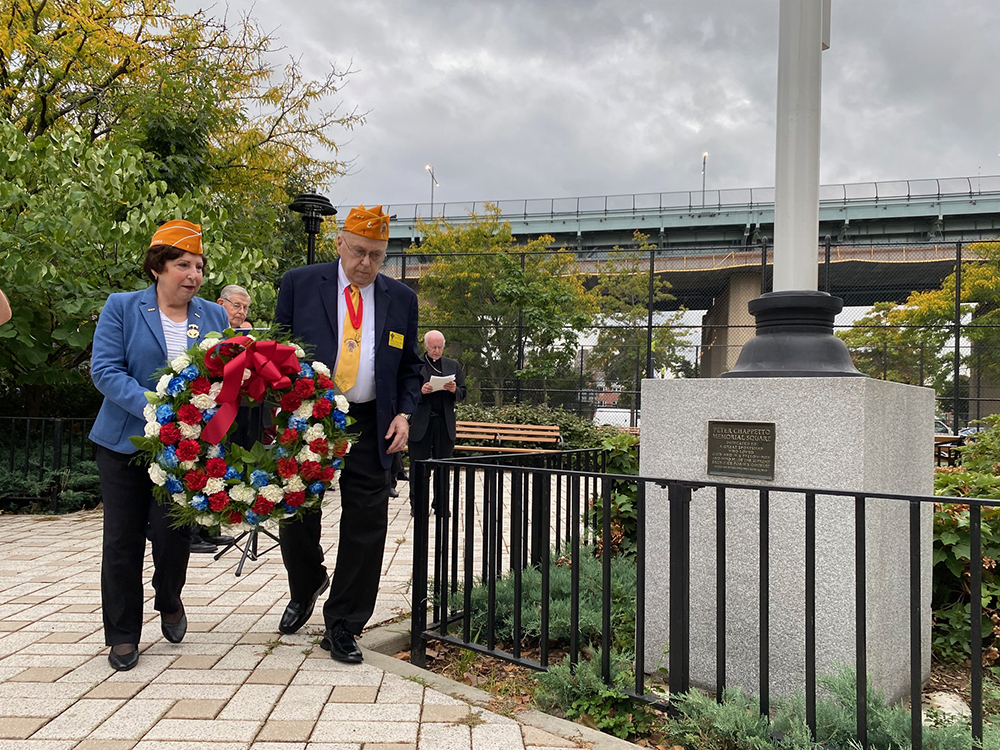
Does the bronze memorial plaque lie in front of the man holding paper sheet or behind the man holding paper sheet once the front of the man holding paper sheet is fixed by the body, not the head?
in front

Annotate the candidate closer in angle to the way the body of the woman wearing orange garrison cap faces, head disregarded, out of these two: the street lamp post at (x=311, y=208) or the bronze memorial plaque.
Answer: the bronze memorial plaque

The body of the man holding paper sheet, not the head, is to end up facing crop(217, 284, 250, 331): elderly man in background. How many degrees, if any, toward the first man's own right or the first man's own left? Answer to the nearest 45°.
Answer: approximately 45° to the first man's own right

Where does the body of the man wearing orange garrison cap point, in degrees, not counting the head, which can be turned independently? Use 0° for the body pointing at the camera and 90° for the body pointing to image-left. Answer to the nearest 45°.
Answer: approximately 0°

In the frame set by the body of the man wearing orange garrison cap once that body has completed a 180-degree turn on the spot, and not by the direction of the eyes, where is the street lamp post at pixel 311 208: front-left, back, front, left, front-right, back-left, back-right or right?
front

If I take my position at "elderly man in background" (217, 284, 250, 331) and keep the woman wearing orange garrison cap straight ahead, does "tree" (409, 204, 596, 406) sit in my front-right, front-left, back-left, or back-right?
back-left

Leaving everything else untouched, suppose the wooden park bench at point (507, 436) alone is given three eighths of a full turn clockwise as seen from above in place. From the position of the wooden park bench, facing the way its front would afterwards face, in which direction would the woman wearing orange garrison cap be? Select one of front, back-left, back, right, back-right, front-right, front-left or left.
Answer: back-left

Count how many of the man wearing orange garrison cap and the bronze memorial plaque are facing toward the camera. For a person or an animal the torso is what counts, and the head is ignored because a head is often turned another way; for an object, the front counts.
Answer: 2

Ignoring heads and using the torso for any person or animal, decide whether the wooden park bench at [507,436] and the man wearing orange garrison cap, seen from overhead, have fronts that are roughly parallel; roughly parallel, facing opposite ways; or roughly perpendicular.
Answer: roughly parallel

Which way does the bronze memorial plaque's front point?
toward the camera

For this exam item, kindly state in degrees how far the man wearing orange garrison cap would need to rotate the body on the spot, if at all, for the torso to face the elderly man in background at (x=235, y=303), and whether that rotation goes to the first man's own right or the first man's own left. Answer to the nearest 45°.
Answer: approximately 180°

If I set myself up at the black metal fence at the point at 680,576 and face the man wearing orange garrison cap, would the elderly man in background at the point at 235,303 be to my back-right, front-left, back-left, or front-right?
front-right

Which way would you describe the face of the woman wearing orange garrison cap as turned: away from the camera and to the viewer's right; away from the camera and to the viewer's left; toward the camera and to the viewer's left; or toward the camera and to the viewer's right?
toward the camera and to the viewer's right

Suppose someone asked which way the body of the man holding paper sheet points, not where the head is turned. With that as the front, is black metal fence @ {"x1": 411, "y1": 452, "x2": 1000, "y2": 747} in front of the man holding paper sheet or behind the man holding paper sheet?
in front

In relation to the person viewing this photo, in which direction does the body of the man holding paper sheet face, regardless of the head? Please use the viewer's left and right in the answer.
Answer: facing the viewer

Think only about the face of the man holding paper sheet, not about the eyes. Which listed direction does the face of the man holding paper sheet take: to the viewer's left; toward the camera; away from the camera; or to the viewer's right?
toward the camera
